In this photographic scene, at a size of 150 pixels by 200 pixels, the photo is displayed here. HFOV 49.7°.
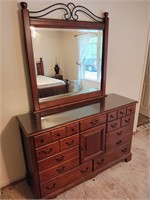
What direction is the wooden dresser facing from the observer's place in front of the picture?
facing the viewer and to the right of the viewer
